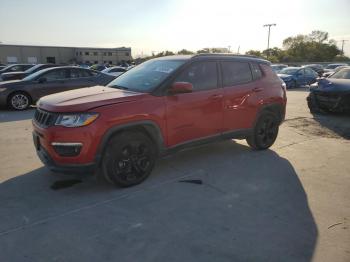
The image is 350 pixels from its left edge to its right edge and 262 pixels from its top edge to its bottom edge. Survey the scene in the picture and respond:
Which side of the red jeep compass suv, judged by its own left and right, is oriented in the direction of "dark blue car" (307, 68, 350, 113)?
back

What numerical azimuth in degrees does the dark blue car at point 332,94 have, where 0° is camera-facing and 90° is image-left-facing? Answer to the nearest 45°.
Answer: approximately 45°

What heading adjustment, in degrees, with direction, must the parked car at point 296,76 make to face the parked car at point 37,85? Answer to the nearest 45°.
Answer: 0° — it already faces it

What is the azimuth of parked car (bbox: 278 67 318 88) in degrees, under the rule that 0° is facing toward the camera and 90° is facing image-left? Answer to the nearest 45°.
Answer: approximately 45°

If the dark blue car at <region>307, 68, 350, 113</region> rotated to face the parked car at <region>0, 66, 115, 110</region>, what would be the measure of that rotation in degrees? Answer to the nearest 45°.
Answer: approximately 45° to its right

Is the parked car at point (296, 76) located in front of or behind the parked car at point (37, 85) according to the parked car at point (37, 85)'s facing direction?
behind

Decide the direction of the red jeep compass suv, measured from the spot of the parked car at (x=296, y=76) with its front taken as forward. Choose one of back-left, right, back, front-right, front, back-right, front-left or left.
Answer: front-left

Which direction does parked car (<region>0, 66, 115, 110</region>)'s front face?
to the viewer's left
